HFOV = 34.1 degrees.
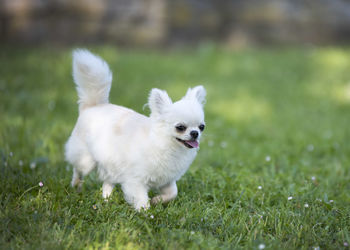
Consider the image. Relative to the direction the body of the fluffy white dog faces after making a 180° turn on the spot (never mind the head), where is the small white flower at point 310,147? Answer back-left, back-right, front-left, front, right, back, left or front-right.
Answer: right

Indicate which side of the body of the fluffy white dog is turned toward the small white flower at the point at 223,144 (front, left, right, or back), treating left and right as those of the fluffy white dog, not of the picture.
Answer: left

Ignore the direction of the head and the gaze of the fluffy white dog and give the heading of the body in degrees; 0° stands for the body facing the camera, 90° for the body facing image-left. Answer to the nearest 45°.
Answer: approximately 315°

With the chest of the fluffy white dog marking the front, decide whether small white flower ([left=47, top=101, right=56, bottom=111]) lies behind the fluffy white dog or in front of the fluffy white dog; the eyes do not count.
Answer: behind
